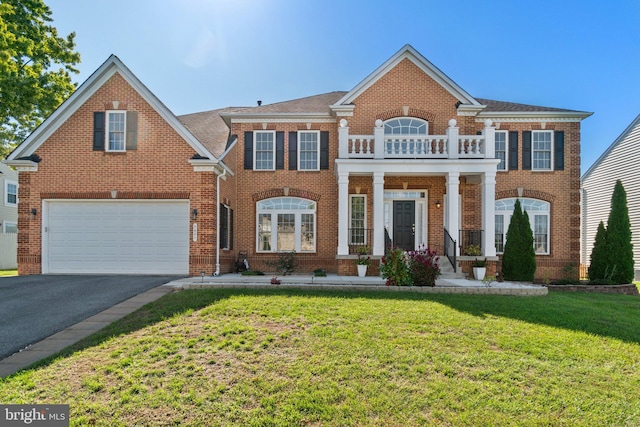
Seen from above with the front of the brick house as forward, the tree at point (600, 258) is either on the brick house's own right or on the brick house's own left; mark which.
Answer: on the brick house's own left

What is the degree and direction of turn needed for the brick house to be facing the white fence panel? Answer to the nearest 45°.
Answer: approximately 135° to its right

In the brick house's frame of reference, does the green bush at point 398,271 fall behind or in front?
in front

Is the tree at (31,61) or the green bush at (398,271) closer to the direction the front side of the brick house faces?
the green bush

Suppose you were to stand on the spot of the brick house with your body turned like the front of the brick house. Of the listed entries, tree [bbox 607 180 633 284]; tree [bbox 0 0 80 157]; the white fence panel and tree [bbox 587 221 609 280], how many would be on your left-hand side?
2

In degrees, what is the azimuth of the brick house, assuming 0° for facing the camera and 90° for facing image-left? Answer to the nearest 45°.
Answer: approximately 0°

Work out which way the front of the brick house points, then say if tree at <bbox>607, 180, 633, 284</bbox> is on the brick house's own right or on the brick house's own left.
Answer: on the brick house's own left

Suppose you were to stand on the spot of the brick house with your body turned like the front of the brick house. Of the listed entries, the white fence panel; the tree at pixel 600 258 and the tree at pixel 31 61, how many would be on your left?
1

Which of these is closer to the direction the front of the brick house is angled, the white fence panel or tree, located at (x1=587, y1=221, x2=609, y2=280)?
the tree
